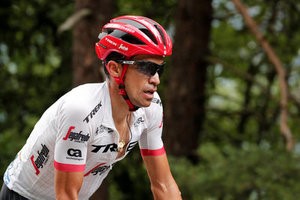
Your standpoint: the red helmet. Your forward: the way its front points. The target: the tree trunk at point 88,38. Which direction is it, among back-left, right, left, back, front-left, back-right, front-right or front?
back-left

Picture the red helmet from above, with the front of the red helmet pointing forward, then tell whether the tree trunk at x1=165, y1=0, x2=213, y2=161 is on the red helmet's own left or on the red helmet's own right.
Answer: on the red helmet's own left

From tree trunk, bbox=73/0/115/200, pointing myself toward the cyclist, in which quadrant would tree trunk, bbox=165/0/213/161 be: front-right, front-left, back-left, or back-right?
back-left

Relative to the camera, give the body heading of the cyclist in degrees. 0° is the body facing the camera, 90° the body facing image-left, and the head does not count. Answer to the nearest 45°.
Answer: approximately 315°

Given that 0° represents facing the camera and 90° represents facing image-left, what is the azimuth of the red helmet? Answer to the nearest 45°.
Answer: approximately 315°

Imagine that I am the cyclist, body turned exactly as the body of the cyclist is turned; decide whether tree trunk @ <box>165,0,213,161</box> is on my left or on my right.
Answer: on my left

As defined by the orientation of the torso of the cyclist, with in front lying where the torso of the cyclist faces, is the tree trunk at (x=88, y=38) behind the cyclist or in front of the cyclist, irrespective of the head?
behind
